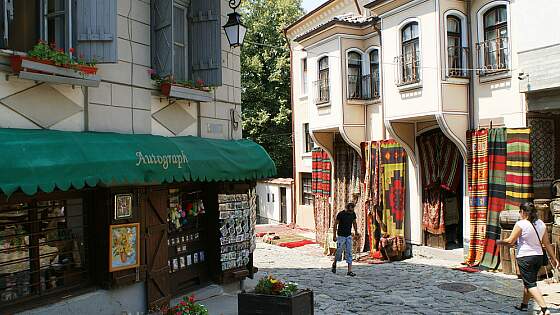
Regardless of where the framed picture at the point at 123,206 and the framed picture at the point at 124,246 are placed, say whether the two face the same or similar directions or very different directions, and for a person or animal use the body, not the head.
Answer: same or similar directions

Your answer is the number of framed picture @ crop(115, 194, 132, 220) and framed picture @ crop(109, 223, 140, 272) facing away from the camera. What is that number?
0

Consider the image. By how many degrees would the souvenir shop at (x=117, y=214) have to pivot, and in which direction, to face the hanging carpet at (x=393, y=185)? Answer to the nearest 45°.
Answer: approximately 90° to its left

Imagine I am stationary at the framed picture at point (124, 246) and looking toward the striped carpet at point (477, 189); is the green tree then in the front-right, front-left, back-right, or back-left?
front-left

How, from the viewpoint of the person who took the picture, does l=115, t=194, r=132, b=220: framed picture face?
facing the viewer and to the right of the viewer

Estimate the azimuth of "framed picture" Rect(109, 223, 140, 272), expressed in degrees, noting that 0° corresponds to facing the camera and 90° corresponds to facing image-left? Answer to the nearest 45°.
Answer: approximately 315°

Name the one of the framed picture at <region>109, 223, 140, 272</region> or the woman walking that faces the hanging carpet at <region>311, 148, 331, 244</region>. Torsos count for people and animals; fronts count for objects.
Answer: the woman walking

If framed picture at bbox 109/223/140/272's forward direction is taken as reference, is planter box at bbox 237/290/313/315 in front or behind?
in front

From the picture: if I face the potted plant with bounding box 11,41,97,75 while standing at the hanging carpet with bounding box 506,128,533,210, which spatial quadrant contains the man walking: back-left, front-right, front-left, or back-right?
front-right
